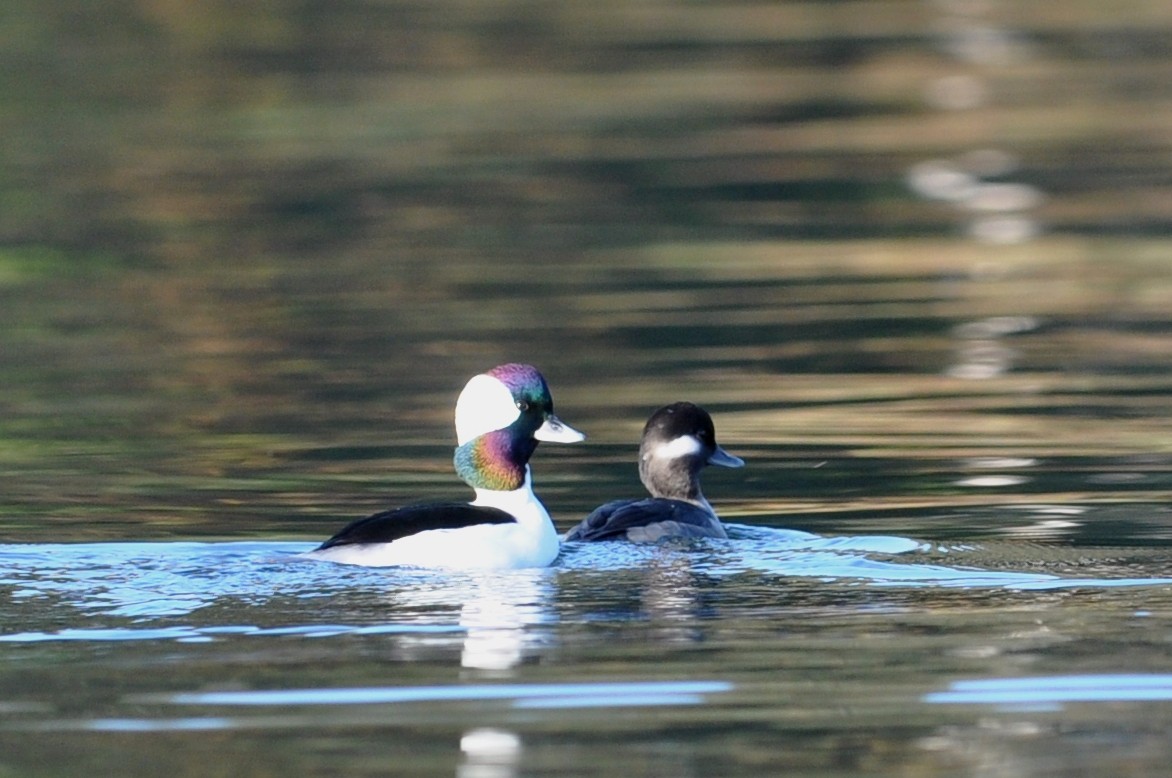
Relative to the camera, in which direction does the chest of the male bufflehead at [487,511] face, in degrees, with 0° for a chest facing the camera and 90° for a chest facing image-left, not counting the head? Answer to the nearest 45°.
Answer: approximately 270°

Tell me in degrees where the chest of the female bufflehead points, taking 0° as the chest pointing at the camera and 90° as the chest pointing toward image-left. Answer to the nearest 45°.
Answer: approximately 270°
